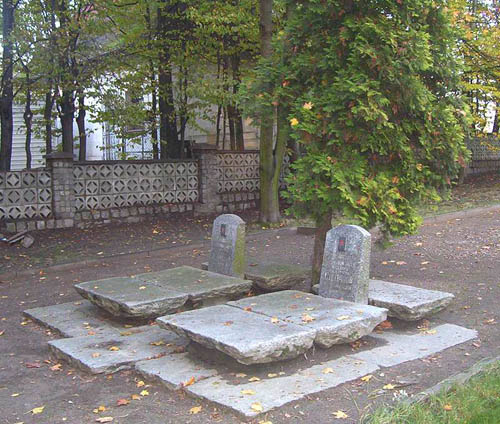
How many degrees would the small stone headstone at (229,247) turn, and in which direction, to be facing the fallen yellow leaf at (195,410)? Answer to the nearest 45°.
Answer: approximately 45° to its left

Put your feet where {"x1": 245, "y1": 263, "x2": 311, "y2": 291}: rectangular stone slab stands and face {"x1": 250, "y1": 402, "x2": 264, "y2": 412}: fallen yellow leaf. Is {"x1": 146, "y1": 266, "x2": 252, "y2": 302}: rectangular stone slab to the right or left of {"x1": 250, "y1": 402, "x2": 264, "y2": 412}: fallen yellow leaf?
right

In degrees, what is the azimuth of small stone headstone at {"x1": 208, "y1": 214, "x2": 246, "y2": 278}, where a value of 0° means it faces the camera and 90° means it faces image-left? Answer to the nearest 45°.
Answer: approximately 45°

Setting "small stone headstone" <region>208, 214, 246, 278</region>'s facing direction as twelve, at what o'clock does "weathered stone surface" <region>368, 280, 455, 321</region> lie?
The weathered stone surface is roughly at 9 o'clock from the small stone headstone.

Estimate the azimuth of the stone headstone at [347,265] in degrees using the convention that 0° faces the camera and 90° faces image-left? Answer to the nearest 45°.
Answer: approximately 45°
